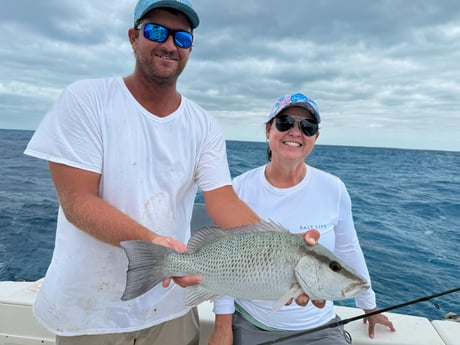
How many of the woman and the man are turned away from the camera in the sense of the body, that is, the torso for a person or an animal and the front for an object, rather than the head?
0

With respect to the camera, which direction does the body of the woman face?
toward the camera

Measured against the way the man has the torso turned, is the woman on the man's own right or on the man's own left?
on the man's own left

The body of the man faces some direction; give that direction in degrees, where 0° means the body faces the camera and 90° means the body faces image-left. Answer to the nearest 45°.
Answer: approximately 315°

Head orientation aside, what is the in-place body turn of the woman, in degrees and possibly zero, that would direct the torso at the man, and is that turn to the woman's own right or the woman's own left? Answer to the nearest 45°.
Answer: approximately 45° to the woman's own right
